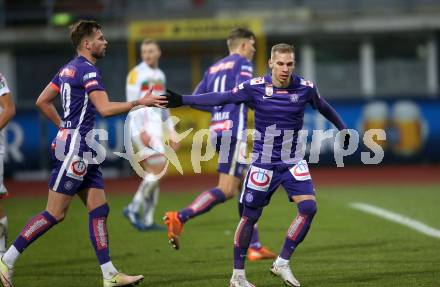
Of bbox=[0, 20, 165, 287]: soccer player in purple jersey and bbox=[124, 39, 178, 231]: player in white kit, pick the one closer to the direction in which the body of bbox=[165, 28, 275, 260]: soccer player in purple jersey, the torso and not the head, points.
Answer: the player in white kit

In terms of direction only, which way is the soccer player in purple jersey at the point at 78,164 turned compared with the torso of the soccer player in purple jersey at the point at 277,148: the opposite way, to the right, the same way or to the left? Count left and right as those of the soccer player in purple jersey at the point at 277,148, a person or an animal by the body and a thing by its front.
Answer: to the left

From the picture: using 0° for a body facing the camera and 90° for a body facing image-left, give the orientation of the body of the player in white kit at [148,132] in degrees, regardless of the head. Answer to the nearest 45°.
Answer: approximately 315°

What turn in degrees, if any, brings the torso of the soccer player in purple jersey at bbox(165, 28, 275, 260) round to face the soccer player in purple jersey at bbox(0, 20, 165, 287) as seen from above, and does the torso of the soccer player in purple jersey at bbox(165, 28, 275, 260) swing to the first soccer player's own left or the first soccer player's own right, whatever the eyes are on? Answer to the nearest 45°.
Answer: approximately 180°

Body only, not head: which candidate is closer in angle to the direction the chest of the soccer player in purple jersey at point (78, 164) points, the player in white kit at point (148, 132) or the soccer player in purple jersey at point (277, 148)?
the soccer player in purple jersey

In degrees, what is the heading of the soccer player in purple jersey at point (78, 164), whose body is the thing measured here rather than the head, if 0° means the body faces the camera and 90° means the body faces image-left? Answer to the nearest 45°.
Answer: approximately 270°

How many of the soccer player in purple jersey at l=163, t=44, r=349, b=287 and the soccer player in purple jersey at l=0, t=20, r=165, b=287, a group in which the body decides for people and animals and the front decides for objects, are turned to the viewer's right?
1

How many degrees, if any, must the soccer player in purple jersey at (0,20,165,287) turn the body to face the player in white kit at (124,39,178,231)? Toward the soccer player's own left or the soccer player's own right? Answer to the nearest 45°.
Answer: approximately 90° to the soccer player's own left

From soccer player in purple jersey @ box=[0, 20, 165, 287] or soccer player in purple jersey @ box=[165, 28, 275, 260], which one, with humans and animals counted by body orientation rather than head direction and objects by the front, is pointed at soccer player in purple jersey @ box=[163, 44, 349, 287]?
soccer player in purple jersey @ box=[0, 20, 165, 287]

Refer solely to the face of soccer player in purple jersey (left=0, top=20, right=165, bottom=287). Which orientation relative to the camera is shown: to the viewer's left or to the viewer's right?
to the viewer's right
